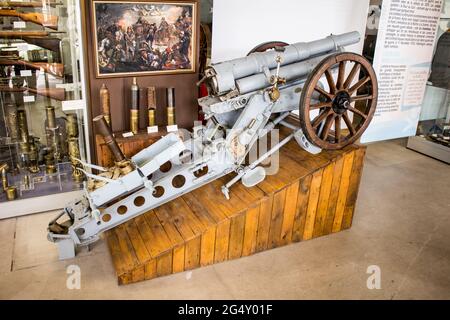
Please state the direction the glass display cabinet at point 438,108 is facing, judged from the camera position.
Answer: facing the viewer and to the left of the viewer

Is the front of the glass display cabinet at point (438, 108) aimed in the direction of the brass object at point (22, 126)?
yes

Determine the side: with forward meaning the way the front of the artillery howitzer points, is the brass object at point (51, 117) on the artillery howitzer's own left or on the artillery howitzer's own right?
on the artillery howitzer's own left

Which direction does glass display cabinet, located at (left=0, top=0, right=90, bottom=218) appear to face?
toward the camera

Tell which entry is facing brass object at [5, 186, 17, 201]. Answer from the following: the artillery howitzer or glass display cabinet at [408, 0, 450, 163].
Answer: the glass display cabinet

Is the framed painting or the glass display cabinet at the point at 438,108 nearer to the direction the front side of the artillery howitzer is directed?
the glass display cabinet

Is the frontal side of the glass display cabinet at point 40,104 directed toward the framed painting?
no

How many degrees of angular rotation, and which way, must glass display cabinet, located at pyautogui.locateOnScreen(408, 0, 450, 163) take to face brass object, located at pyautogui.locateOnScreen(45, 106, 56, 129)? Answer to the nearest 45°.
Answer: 0° — it already faces it

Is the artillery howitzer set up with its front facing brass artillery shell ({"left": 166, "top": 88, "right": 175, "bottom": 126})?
no

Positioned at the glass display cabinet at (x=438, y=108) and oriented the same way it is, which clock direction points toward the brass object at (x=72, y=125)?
The brass object is roughly at 12 o'clock from the glass display cabinet.

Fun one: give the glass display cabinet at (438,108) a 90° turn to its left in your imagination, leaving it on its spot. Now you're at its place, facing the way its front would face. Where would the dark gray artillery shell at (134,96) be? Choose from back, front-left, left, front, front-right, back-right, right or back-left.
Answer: right

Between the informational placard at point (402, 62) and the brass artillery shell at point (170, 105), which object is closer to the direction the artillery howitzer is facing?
the informational placard

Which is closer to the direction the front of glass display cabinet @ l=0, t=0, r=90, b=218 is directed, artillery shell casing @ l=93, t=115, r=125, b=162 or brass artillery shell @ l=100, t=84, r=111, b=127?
the artillery shell casing

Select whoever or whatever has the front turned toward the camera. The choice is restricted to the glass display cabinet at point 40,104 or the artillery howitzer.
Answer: the glass display cabinet

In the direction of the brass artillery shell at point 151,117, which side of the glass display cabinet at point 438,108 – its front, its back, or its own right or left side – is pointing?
front

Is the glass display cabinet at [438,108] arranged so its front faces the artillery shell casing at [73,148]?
yes

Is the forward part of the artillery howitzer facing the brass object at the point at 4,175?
no

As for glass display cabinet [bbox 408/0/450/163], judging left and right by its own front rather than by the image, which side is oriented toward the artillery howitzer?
front

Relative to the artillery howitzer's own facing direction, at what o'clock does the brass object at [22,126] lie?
The brass object is roughly at 8 o'clock from the artillery howitzer.

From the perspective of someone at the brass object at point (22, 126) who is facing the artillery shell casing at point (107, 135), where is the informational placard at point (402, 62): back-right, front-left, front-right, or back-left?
front-left

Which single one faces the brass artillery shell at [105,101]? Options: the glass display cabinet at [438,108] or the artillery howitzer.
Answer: the glass display cabinet
